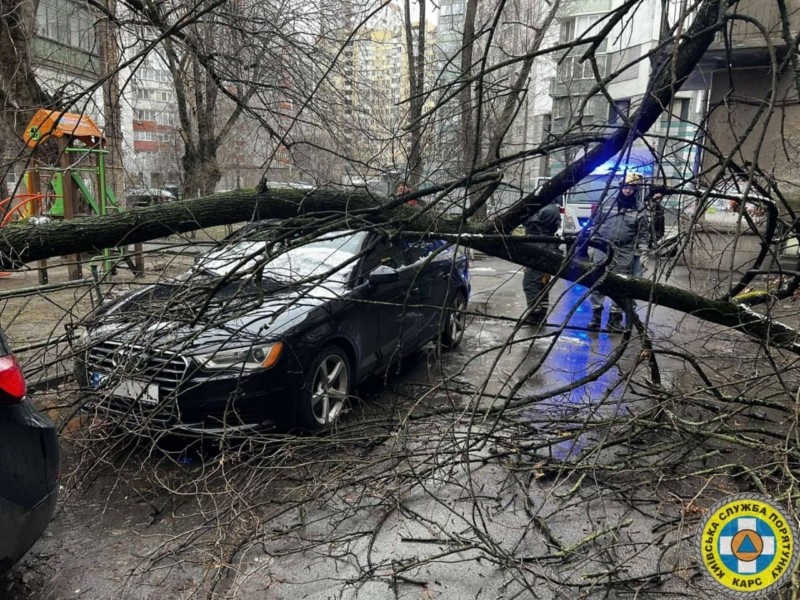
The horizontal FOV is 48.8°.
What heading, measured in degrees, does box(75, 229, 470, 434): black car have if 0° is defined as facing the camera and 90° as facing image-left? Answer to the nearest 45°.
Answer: approximately 45°

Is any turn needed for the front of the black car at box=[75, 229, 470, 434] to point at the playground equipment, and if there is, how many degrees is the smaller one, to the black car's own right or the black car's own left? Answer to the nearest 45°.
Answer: approximately 135° to the black car's own right

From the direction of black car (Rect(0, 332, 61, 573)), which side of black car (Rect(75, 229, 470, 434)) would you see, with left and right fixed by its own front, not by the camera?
front
